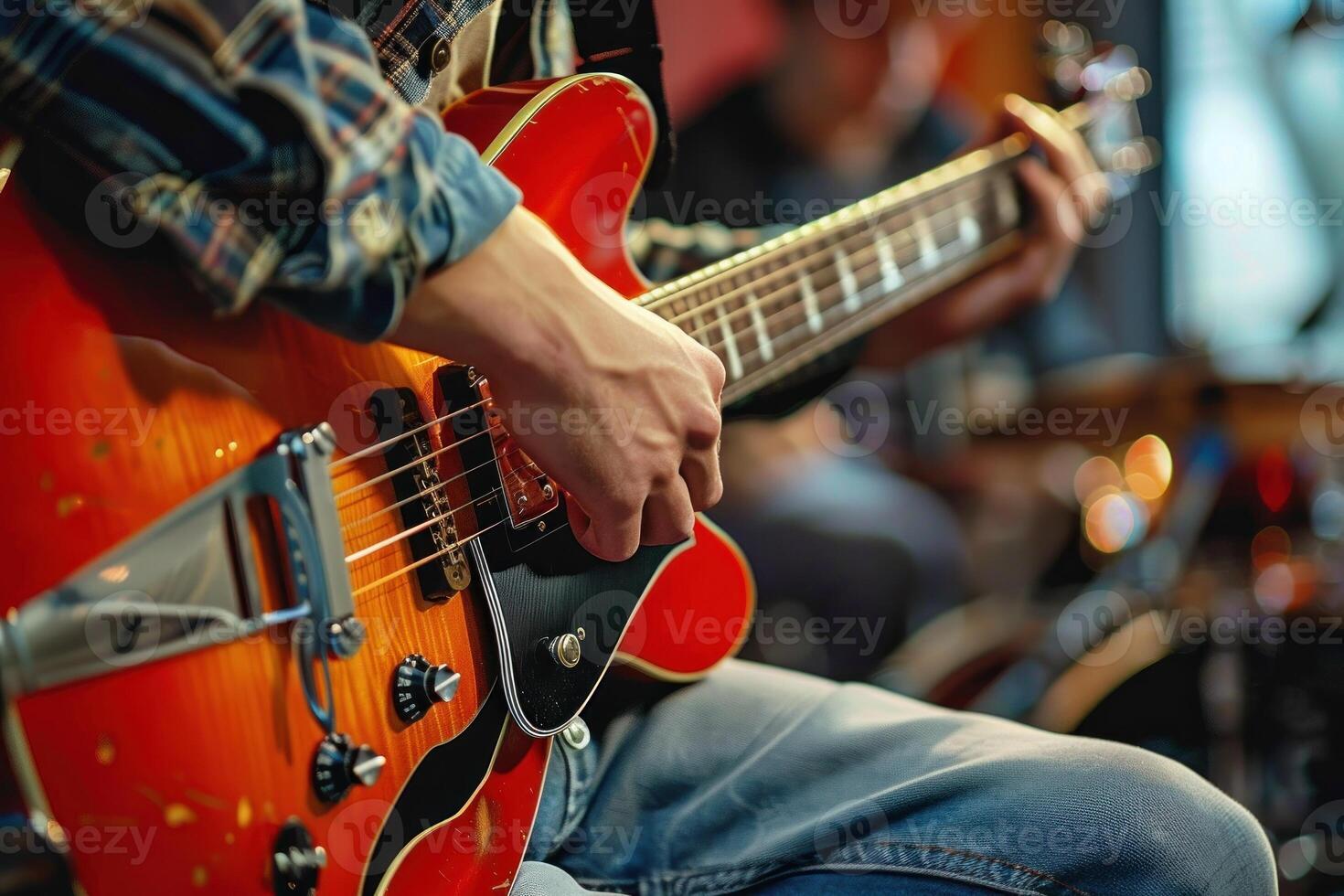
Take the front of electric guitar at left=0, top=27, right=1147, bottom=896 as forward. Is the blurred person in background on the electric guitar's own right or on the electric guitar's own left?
on the electric guitar's own left

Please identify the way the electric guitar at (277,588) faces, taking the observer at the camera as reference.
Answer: facing the viewer and to the right of the viewer
